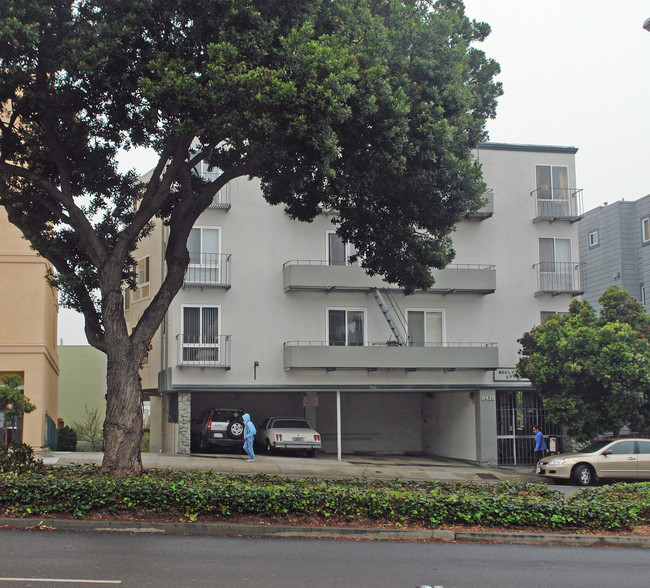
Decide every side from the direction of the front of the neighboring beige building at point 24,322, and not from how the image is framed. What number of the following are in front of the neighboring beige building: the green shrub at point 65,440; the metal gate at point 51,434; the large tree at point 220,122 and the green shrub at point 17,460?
2

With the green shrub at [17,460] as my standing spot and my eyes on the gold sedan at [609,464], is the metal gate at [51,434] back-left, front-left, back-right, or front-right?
front-left

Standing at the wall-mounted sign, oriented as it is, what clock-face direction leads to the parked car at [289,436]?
The parked car is roughly at 2 o'clock from the wall-mounted sign.

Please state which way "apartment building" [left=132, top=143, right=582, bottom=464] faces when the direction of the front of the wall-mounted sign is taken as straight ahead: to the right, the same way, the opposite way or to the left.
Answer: the same way

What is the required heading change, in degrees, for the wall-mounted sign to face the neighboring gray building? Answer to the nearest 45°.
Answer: approximately 135° to its left

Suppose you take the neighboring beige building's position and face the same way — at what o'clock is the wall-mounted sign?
The wall-mounted sign is roughly at 9 o'clock from the neighboring beige building.

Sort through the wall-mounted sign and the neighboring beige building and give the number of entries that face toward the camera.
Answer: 2

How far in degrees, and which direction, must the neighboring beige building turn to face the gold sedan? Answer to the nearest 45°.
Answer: approximately 45° to its left

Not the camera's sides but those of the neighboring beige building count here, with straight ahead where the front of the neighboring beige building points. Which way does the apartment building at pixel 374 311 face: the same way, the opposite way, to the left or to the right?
the same way

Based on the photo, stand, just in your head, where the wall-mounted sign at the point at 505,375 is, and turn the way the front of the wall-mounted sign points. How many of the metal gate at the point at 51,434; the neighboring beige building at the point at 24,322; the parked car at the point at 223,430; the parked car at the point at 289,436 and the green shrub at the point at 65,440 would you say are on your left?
0

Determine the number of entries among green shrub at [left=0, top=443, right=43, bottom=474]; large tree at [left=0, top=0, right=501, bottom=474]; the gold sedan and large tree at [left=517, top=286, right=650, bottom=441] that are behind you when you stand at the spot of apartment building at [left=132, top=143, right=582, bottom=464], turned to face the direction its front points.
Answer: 0

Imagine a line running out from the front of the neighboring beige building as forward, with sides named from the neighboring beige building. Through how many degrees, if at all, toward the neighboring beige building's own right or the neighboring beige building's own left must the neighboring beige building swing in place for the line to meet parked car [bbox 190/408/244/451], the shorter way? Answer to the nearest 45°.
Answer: approximately 90° to the neighboring beige building's own left

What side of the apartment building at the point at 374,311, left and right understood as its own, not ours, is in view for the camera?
front

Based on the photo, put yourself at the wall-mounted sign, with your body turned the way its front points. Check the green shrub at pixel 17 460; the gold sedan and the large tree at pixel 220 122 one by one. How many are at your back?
0

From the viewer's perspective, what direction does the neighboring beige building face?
toward the camera

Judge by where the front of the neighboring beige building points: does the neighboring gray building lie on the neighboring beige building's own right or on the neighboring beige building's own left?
on the neighboring beige building's own left
